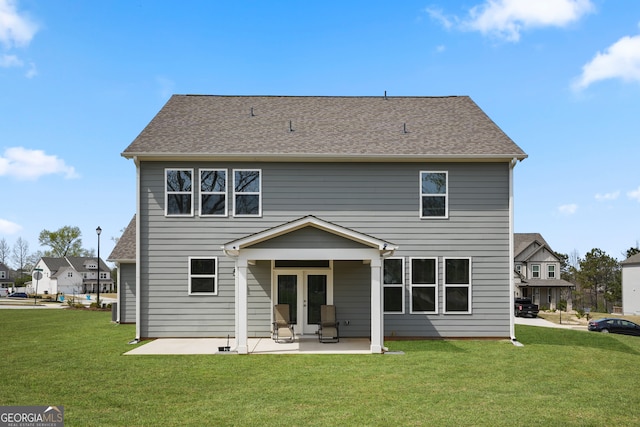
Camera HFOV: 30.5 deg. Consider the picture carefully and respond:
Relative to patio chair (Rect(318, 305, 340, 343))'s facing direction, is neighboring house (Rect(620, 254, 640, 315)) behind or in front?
behind

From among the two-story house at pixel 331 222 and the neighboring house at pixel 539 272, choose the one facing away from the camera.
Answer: the two-story house

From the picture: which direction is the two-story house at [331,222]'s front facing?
away from the camera

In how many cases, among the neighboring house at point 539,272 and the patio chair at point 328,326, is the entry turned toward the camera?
2

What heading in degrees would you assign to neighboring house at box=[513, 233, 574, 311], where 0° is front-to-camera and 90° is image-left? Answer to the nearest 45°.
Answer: approximately 0°

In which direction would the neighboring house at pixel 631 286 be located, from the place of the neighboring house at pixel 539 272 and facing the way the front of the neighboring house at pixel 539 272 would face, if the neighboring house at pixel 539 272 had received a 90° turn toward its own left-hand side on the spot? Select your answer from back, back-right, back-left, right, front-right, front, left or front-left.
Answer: front-left

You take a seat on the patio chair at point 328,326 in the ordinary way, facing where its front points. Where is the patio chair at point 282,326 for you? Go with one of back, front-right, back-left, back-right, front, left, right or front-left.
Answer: right

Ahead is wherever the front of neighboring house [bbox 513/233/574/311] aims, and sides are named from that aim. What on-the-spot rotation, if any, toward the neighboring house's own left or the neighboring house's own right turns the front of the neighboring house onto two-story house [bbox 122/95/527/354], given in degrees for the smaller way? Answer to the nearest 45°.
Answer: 0° — it already faces it

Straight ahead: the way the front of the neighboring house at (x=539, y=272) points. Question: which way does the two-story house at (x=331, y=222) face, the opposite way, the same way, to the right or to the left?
the opposite way

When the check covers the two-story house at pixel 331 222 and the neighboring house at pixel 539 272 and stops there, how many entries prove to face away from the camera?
1

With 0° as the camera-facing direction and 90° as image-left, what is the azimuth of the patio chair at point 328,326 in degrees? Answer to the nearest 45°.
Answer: approximately 0°
